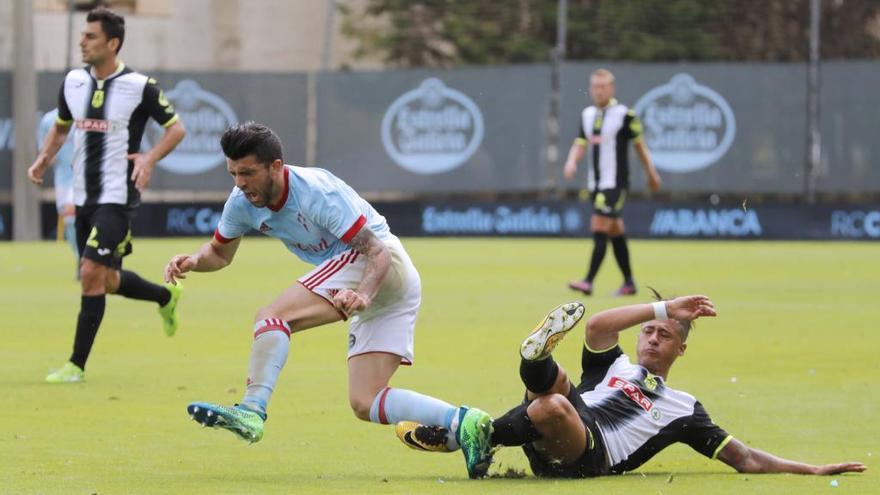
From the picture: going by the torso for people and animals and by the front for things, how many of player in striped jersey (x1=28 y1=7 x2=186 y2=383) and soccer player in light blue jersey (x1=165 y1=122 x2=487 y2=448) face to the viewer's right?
0

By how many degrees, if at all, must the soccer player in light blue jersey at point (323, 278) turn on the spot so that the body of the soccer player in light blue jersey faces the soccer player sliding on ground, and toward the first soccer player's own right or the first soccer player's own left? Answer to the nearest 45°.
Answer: approximately 135° to the first soccer player's own left

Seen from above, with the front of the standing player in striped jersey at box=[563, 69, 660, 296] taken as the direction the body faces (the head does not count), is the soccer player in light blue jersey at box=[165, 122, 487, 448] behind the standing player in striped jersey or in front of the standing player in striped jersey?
in front

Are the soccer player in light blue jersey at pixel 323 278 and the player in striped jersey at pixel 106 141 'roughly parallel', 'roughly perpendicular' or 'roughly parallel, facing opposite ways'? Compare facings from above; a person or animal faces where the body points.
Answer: roughly parallel

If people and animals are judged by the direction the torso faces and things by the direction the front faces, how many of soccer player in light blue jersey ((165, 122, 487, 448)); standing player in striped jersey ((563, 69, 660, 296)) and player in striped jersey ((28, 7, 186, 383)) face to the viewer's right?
0

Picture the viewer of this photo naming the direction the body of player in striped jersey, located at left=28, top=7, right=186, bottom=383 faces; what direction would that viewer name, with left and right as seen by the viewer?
facing the viewer and to the left of the viewer

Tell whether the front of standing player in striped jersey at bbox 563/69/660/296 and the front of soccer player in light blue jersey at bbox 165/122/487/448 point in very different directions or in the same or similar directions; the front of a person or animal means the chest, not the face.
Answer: same or similar directions

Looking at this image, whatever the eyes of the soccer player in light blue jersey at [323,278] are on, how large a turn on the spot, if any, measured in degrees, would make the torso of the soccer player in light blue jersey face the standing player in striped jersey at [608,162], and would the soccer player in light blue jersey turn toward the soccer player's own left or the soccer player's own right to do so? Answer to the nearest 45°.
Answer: approximately 135° to the soccer player's own right

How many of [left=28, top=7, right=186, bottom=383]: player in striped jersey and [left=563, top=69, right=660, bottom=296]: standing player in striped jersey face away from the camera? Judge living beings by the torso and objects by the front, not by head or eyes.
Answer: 0

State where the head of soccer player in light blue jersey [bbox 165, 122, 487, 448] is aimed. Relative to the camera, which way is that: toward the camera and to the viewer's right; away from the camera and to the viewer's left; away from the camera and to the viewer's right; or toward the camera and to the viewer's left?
toward the camera and to the viewer's left

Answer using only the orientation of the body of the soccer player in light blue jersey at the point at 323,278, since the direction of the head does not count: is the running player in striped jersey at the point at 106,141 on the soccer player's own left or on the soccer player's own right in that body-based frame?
on the soccer player's own right

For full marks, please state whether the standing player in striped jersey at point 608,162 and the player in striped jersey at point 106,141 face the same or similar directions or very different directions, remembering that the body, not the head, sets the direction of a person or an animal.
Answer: same or similar directions

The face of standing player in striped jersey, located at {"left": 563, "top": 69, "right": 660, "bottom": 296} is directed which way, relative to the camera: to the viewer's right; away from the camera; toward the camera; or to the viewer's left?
toward the camera

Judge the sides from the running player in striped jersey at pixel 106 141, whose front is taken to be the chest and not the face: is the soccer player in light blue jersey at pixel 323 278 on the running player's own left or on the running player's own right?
on the running player's own left
